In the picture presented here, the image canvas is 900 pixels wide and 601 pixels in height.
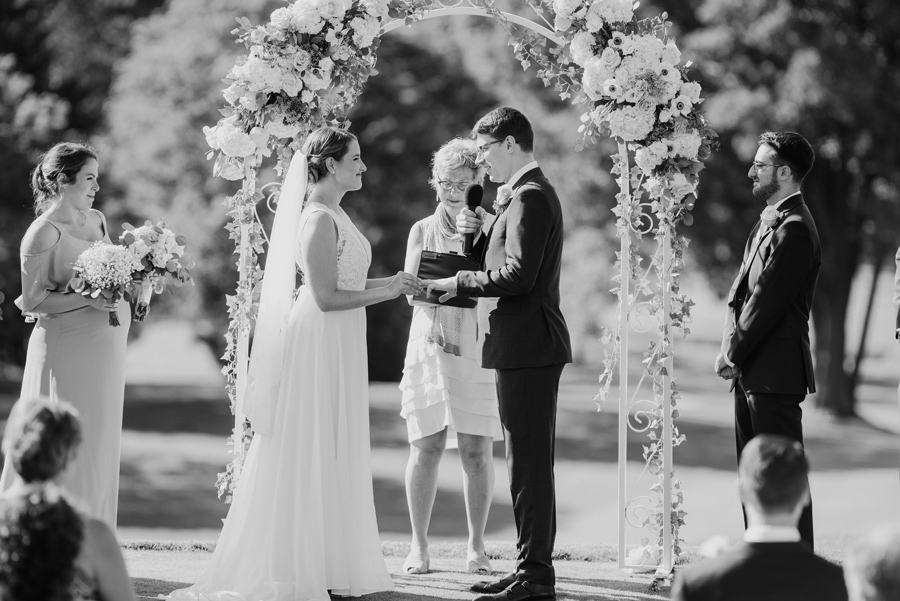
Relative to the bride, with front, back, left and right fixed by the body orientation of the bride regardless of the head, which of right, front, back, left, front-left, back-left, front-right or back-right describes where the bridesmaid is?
back

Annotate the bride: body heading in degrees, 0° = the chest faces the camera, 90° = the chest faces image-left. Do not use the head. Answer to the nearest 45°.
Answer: approximately 270°

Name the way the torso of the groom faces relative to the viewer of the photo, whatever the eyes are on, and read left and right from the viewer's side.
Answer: facing to the left of the viewer

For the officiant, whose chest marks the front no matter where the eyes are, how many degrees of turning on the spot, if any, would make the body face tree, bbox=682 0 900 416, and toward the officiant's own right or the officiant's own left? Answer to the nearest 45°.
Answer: approximately 135° to the officiant's own left

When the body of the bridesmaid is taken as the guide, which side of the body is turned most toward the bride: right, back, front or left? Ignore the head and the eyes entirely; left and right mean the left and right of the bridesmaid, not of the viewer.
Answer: front

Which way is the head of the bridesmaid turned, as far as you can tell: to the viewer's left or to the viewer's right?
to the viewer's right

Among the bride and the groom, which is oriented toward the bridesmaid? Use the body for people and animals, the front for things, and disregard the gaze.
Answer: the groom

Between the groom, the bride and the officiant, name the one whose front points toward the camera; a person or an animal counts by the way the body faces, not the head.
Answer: the officiant

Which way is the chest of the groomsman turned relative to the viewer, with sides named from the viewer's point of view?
facing to the left of the viewer

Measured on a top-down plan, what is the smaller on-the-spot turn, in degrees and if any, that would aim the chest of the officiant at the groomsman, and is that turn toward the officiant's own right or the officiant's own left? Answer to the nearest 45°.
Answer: approximately 45° to the officiant's own left

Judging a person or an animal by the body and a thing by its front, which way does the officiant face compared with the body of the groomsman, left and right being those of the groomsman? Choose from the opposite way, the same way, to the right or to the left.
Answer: to the left

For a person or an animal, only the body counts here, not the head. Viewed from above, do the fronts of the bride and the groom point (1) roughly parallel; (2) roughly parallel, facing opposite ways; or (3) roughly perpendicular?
roughly parallel, facing opposite ways

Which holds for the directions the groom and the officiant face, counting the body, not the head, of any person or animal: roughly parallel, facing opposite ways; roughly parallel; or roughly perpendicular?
roughly perpendicular

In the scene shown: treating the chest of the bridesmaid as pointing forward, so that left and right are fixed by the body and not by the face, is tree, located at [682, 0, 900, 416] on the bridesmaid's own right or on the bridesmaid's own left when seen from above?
on the bridesmaid's own left

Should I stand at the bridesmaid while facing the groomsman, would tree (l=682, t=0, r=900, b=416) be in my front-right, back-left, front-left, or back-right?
front-left

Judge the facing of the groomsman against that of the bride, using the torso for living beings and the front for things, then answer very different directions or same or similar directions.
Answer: very different directions

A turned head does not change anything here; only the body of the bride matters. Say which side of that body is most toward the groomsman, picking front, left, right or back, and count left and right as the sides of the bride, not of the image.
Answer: front

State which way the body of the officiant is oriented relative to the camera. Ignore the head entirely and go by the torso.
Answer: toward the camera
